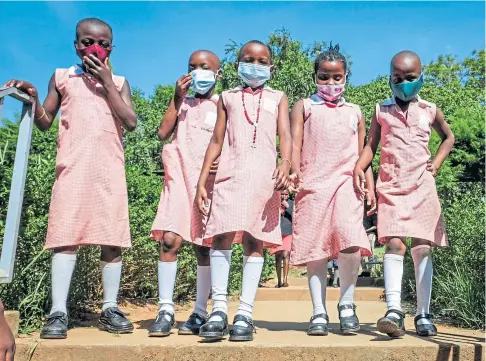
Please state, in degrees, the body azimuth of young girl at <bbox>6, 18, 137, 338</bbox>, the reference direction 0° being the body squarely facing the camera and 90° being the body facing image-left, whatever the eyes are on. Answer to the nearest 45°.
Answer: approximately 0°

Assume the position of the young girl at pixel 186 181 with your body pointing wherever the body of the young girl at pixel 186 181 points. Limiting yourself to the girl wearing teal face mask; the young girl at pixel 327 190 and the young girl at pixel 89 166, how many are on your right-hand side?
1

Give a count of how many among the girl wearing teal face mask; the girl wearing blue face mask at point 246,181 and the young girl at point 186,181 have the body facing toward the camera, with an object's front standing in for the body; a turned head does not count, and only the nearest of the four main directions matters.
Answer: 3

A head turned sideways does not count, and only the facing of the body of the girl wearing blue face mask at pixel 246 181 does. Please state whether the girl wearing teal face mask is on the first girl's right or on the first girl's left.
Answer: on the first girl's left

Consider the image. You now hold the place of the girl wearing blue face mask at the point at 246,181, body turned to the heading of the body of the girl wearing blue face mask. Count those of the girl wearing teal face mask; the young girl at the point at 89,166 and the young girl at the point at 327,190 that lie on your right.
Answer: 1

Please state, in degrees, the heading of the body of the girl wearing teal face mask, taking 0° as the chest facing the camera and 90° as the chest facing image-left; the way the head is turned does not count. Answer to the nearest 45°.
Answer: approximately 0°

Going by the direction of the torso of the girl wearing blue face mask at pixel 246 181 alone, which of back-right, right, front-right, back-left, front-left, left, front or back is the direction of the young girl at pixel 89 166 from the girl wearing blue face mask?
right
